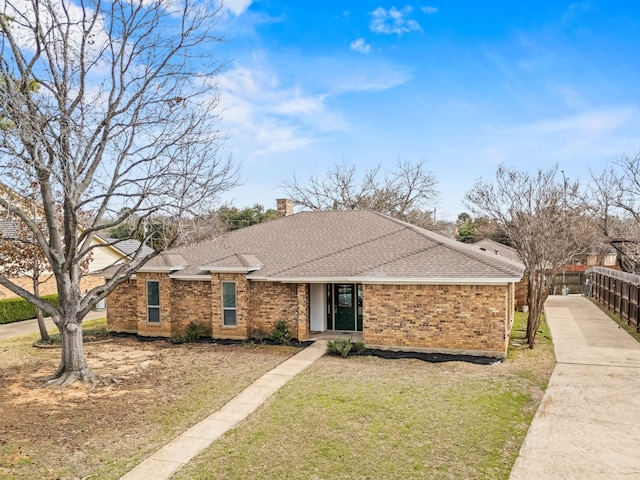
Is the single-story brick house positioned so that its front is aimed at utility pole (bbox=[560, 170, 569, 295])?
no

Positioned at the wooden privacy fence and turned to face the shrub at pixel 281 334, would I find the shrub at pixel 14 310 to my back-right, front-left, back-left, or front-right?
front-right

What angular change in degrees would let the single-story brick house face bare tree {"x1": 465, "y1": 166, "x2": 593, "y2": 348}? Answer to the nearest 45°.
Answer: approximately 135° to its left

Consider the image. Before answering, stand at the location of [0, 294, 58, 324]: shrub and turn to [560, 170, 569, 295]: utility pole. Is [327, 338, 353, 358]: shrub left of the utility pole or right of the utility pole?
right

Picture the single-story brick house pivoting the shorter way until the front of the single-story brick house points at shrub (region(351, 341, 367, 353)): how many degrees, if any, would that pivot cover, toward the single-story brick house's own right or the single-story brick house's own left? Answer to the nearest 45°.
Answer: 0° — it already faces it

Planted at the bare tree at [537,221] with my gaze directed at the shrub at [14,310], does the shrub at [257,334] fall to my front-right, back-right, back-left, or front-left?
front-left

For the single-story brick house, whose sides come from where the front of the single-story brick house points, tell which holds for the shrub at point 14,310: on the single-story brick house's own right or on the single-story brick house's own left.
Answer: on the single-story brick house's own right

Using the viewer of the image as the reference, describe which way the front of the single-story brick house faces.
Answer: facing the viewer

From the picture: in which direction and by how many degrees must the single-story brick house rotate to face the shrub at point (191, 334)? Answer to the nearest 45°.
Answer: approximately 90° to its right
